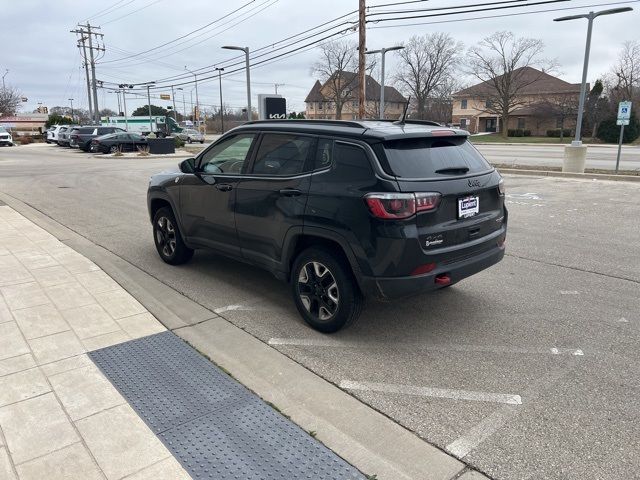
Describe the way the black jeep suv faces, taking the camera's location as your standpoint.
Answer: facing away from the viewer and to the left of the viewer

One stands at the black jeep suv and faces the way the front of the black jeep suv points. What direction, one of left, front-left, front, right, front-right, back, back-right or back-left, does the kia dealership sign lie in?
front-right

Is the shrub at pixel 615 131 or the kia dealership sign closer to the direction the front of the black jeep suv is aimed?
the kia dealership sign

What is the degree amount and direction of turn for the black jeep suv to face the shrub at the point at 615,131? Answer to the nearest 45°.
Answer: approximately 90° to its right
